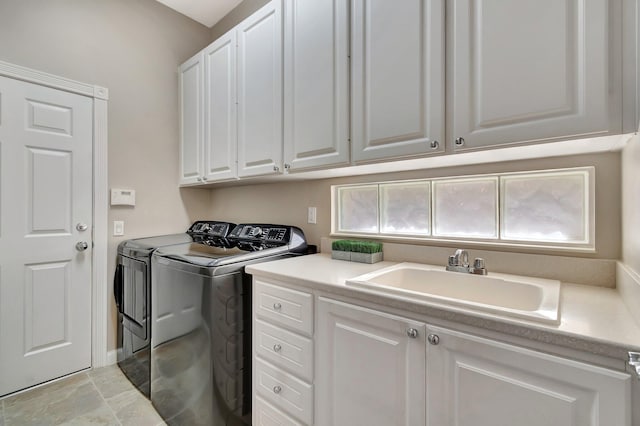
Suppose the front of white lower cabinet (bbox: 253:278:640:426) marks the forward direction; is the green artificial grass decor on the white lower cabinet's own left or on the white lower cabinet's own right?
on the white lower cabinet's own right

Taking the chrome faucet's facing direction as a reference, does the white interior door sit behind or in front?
in front

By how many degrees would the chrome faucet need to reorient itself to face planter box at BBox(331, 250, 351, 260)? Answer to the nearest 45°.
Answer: approximately 45° to its right

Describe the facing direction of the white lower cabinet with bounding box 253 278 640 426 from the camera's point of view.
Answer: facing the viewer and to the left of the viewer

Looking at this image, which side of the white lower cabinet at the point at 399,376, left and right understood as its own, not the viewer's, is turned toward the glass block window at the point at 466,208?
back

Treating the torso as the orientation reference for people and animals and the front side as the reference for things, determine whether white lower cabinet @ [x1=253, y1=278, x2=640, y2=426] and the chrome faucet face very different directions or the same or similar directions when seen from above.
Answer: same or similar directions

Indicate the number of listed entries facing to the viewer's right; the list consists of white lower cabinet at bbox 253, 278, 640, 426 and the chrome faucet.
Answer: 0
